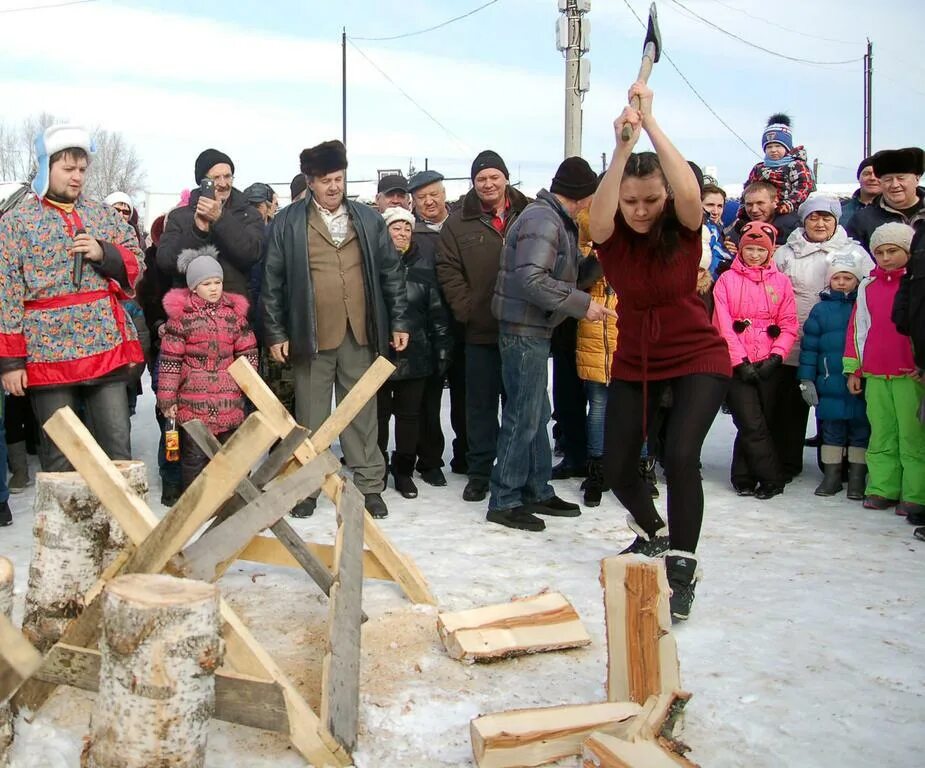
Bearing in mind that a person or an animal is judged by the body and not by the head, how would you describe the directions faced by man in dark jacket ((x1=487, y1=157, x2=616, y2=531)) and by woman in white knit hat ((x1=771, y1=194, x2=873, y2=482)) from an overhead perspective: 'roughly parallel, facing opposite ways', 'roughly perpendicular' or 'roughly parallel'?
roughly perpendicular

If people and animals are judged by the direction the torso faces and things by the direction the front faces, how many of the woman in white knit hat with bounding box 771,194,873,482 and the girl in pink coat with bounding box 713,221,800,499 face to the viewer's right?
0

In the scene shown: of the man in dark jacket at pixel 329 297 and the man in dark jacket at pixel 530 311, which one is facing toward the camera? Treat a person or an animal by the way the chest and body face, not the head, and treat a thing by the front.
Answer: the man in dark jacket at pixel 329 297

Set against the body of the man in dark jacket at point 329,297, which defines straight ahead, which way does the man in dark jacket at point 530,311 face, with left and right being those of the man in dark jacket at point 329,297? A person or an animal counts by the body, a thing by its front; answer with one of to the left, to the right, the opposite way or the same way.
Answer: to the left

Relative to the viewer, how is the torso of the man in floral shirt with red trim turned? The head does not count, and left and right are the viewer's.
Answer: facing the viewer and to the right of the viewer

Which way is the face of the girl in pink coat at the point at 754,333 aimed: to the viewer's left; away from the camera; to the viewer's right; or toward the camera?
toward the camera

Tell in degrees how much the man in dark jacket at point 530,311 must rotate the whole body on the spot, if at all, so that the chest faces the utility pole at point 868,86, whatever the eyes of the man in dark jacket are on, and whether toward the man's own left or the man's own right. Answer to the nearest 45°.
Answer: approximately 90° to the man's own left

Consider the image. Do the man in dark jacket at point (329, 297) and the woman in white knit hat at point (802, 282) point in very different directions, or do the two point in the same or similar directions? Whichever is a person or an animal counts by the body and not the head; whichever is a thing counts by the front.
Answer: same or similar directions

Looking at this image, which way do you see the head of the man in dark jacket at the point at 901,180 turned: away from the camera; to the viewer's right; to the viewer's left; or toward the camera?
toward the camera

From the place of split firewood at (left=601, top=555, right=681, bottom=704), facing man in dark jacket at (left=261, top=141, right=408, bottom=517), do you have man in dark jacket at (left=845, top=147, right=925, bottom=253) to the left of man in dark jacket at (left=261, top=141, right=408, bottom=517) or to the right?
right

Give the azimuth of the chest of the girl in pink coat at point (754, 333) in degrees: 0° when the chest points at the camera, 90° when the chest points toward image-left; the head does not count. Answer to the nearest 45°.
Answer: approximately 0°

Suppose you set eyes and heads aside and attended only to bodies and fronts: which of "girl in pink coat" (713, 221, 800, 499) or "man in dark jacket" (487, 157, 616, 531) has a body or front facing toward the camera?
the girl in pink coat

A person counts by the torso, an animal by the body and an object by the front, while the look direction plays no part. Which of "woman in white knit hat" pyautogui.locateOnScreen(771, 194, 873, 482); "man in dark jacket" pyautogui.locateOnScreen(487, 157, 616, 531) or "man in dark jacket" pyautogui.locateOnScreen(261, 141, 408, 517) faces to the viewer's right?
"man in dark jacket" pyautogui.locateOnScreen(487, 157, 616, 531)

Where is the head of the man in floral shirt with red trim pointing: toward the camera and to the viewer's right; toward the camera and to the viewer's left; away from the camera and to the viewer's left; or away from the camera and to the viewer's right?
toward the camera and to the viewer's right

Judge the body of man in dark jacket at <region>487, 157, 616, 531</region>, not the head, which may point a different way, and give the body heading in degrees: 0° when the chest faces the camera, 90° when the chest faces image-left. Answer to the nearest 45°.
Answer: approximately 270°

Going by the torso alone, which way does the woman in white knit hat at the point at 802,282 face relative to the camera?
toward the camera

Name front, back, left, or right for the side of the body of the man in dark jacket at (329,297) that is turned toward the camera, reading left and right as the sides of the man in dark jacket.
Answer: front
